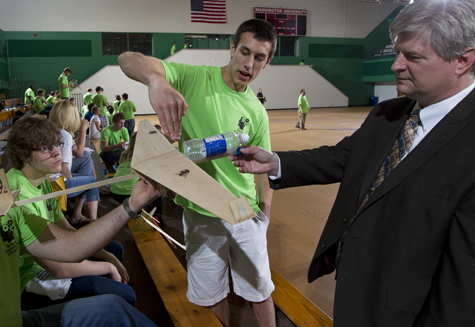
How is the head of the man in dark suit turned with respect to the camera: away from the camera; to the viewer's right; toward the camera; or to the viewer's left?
to the viewer's left

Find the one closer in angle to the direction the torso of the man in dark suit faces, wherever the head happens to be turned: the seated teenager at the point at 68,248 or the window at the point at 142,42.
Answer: the seated teenager

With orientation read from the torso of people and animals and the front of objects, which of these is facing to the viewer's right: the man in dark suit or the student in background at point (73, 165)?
the student in background

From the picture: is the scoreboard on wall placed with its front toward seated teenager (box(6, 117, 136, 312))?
yes

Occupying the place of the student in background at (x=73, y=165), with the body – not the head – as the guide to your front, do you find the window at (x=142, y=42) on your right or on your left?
on your left

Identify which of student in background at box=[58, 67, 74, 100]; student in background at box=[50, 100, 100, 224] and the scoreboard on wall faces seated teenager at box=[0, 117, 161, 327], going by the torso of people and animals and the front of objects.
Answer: the scoreboard on wall

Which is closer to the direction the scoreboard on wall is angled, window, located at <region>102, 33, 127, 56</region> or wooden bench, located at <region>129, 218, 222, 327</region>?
the wooden bench
